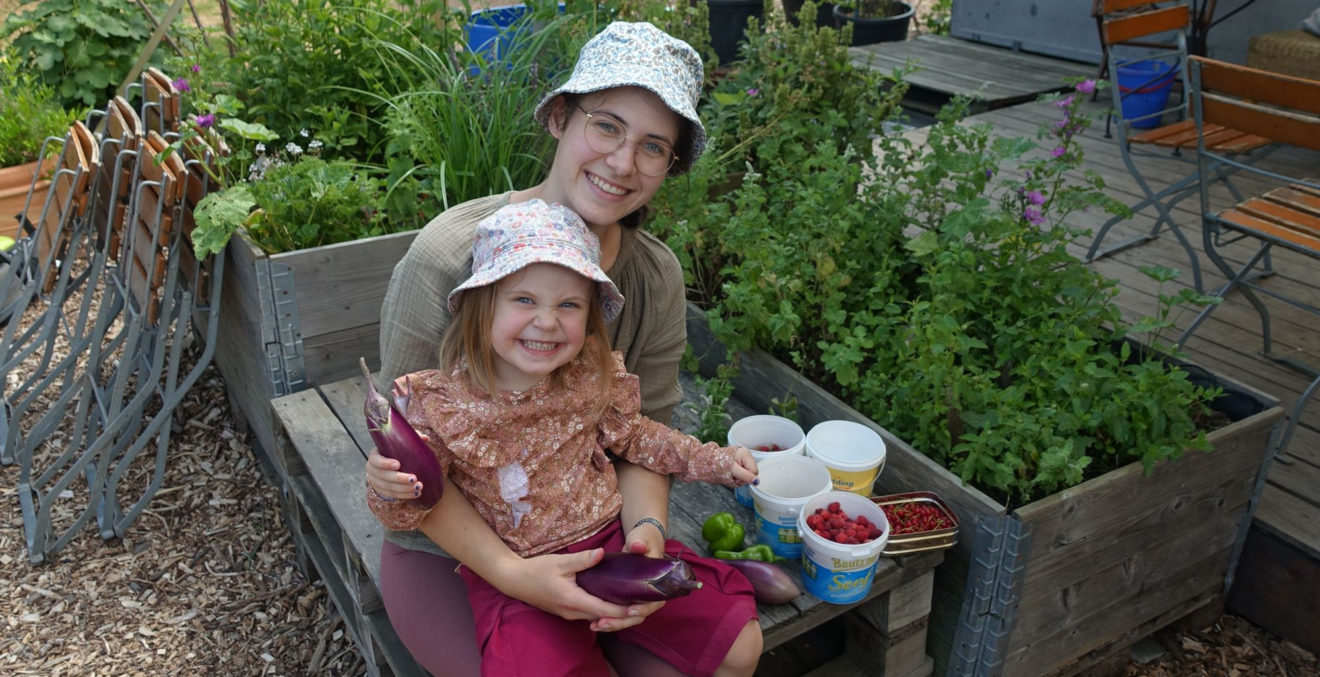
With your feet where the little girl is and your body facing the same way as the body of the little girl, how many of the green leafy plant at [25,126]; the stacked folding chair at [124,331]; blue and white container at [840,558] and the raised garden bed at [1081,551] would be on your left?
2

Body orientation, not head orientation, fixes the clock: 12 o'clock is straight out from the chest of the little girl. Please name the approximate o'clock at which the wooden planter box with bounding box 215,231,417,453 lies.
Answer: The wooden planter box is roughly at 5 o'clock from the little girl.

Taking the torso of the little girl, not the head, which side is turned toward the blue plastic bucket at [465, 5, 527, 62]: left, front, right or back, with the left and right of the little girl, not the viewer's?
back

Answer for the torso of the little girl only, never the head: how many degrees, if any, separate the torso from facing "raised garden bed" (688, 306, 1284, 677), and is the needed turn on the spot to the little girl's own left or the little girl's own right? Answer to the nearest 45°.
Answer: approximately 90° to the little girl's own left

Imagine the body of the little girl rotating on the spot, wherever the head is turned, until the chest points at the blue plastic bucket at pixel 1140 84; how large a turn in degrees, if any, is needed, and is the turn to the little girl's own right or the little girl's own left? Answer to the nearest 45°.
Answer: approximately 135° to the little girl's own left

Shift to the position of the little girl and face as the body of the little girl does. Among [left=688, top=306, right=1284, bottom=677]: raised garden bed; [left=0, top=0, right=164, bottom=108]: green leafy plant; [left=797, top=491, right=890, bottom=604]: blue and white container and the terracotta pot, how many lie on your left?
2

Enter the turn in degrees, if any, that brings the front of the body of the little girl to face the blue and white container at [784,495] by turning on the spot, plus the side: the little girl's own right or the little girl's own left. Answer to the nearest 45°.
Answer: approximately 90° to the little girl's own left

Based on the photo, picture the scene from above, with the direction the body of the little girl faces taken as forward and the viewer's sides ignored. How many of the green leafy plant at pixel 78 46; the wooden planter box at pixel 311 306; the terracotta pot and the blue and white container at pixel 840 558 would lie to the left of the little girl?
1

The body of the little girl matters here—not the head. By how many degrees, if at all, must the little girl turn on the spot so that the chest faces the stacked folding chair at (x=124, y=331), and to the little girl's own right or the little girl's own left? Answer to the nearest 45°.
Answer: approximately 135° to the little girl's own right

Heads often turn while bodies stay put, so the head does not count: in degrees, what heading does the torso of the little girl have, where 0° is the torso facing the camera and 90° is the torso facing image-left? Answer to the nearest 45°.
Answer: approximately 0°

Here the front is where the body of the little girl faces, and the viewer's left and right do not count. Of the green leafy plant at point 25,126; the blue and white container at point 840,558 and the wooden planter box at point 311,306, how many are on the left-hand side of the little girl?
1

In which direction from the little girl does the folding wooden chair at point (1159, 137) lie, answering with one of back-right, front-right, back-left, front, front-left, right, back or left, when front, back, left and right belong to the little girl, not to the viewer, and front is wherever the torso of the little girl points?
back-left

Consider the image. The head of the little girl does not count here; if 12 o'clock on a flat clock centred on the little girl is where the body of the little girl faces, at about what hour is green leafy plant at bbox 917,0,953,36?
The green leafy plant is roughly at 7 o'clock from the little girl.
